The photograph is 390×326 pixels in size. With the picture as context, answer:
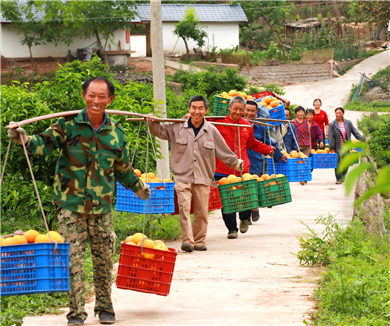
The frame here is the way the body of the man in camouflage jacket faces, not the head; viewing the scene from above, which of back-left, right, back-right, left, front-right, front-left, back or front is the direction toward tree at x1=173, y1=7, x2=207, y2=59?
back

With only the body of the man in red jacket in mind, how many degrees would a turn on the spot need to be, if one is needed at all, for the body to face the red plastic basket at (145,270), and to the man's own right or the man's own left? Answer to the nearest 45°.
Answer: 0° — they already face it

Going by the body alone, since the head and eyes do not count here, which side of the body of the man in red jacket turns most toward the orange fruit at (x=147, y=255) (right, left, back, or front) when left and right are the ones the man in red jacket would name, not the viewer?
front

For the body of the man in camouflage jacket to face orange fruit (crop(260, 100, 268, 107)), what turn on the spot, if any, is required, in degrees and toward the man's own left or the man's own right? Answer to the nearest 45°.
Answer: approximately 135° to the man's own left

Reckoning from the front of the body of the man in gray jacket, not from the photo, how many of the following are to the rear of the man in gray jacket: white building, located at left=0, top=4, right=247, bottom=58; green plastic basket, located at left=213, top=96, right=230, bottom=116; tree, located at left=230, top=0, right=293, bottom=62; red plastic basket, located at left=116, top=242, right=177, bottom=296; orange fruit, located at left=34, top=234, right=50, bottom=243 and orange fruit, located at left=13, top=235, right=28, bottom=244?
3

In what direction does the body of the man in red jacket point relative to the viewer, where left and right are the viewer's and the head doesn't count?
facing the viewer

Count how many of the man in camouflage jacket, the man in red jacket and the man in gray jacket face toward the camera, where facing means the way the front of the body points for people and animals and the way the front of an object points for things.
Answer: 3

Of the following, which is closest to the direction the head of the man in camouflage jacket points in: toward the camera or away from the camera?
toward the camera

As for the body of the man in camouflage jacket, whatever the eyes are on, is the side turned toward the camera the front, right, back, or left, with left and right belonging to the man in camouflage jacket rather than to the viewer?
front

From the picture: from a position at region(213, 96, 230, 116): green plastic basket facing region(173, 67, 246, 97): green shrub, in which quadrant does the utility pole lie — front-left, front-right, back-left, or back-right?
back-left

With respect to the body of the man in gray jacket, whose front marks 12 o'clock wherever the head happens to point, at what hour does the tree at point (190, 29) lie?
The tree is roughly at 6 o'clock from the man in gray jacket.

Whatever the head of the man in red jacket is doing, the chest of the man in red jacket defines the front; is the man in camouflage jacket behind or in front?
in front

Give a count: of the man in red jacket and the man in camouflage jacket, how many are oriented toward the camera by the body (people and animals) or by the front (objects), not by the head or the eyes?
2

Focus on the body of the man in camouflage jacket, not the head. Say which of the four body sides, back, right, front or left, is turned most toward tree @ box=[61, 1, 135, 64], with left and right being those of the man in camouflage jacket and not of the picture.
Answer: back

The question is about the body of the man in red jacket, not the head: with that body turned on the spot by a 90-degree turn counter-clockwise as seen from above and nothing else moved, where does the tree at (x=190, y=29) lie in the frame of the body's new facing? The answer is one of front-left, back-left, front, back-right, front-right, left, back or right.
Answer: left

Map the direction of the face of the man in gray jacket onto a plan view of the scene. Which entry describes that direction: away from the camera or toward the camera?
toward the camera

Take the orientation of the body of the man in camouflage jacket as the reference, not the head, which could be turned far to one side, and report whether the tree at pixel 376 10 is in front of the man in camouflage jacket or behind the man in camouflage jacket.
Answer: behind
